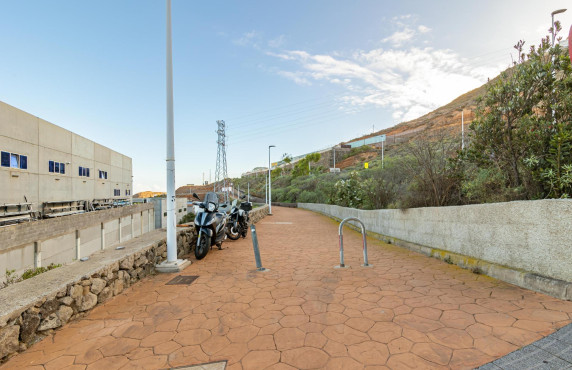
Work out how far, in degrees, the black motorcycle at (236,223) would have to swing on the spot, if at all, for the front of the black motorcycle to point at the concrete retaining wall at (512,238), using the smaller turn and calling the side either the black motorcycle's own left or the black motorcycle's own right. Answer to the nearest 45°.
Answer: approximately 90° to the black motorcycle's own left

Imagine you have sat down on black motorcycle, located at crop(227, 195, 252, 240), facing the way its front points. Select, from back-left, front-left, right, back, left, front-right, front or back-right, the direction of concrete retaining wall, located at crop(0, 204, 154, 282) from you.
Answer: right

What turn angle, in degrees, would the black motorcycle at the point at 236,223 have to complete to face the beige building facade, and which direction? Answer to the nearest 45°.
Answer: approximately 90° to its right

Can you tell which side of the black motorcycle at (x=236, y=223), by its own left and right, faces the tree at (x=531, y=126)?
left

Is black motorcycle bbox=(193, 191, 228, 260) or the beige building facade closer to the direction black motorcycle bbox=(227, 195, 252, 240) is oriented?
the black motorcycle

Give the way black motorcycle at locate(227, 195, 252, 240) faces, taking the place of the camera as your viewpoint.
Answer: facing the viewer and to the left of the viewer

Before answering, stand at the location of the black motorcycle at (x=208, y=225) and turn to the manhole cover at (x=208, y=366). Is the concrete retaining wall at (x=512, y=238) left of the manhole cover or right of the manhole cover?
left

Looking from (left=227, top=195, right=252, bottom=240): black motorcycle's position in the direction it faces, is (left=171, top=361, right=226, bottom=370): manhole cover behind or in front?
in front

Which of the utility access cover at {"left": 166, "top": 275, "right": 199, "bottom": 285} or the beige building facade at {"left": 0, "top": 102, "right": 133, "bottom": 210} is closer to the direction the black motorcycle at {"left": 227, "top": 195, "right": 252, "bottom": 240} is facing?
the utility access cover

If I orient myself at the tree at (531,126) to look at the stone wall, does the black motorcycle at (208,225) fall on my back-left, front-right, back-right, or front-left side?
front-right

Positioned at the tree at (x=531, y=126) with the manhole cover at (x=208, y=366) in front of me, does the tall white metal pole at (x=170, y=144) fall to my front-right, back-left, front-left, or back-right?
front-right

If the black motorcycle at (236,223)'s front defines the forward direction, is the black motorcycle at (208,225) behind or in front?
in front

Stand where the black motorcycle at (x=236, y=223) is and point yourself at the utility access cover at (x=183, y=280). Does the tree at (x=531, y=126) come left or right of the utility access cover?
left

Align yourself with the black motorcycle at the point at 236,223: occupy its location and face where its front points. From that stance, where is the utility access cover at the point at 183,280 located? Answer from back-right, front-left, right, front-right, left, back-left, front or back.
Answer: front-left
